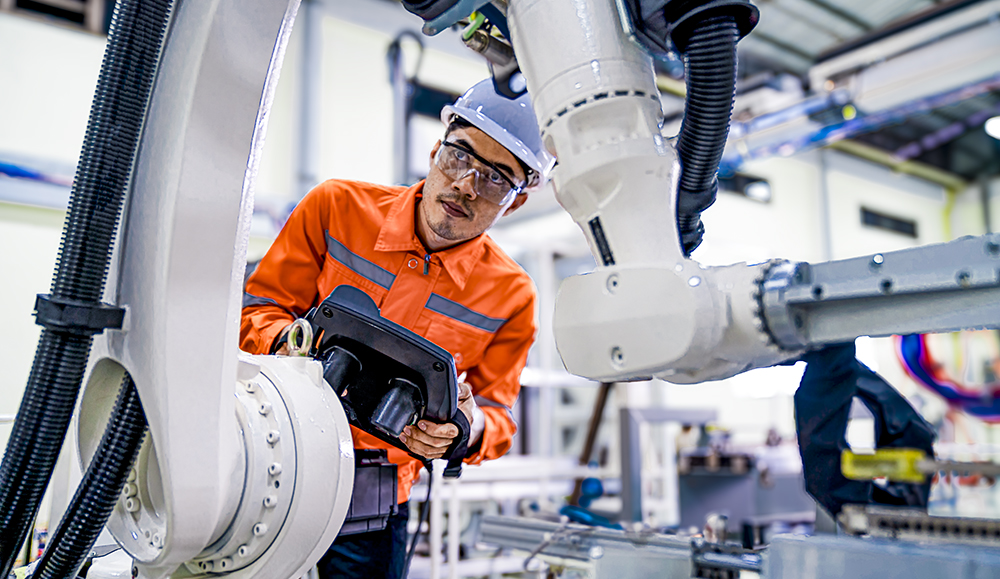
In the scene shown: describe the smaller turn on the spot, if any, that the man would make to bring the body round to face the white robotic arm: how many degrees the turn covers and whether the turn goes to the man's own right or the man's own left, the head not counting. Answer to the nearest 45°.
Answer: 0° — they already face it

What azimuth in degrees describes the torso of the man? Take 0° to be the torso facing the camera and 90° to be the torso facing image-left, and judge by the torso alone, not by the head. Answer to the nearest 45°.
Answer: approximately 0°
